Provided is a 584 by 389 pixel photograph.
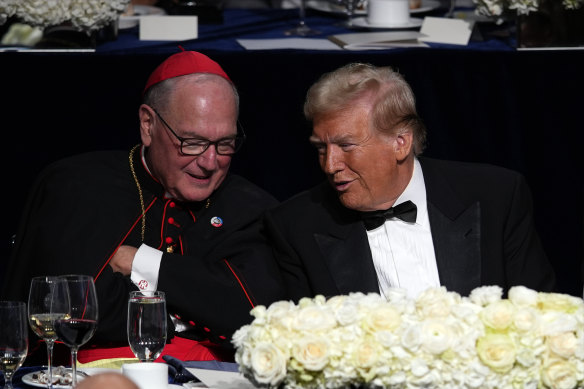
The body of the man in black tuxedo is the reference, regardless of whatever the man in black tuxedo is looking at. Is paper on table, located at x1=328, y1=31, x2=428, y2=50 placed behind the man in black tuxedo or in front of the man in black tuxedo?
behind

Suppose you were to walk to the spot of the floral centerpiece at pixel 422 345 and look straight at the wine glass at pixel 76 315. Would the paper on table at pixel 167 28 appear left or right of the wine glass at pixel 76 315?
right

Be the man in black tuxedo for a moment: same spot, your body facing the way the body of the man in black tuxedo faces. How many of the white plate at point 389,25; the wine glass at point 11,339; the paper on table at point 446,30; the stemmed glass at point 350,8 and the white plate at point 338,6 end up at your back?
4

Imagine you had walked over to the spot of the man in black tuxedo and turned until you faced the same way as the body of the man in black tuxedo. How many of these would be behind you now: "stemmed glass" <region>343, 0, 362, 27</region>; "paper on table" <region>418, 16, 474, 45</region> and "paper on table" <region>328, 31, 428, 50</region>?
3

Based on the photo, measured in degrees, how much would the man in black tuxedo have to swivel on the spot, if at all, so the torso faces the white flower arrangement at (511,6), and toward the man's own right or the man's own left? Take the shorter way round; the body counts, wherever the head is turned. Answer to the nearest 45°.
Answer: approximately 180°

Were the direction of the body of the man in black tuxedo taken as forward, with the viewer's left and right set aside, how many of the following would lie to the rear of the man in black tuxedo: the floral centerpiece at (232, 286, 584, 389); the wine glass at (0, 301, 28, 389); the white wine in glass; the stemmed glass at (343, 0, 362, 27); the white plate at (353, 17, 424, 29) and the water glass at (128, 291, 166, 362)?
2

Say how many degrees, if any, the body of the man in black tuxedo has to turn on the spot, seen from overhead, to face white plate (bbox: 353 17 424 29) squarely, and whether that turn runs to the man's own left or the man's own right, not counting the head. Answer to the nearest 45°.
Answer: approximately 180°

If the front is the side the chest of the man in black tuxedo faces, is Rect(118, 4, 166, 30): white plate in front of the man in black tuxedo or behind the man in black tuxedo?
behind

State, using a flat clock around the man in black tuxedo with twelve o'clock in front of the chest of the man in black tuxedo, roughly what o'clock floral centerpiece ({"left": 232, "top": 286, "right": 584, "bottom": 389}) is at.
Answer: The floral centerpiece is roughly at 12 o'clock from the man in black tuxedo.

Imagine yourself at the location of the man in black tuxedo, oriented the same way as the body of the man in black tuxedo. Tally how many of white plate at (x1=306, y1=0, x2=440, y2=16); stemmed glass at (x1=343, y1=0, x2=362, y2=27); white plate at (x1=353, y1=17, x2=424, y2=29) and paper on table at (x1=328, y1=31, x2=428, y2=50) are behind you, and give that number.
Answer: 4

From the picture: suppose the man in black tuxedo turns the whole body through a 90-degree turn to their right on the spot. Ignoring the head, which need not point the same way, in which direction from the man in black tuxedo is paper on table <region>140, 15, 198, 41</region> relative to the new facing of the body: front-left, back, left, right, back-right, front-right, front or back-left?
front-right

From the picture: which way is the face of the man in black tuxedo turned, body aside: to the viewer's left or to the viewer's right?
to the viewer's left

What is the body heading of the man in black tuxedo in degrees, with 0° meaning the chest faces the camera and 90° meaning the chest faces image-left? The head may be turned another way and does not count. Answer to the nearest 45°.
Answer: approximately 0°

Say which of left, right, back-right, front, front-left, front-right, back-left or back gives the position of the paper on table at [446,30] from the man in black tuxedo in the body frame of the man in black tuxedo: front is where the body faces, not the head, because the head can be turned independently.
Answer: back

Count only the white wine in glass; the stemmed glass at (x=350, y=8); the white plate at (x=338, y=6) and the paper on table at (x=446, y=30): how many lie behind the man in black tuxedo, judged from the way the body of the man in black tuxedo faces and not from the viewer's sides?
3
